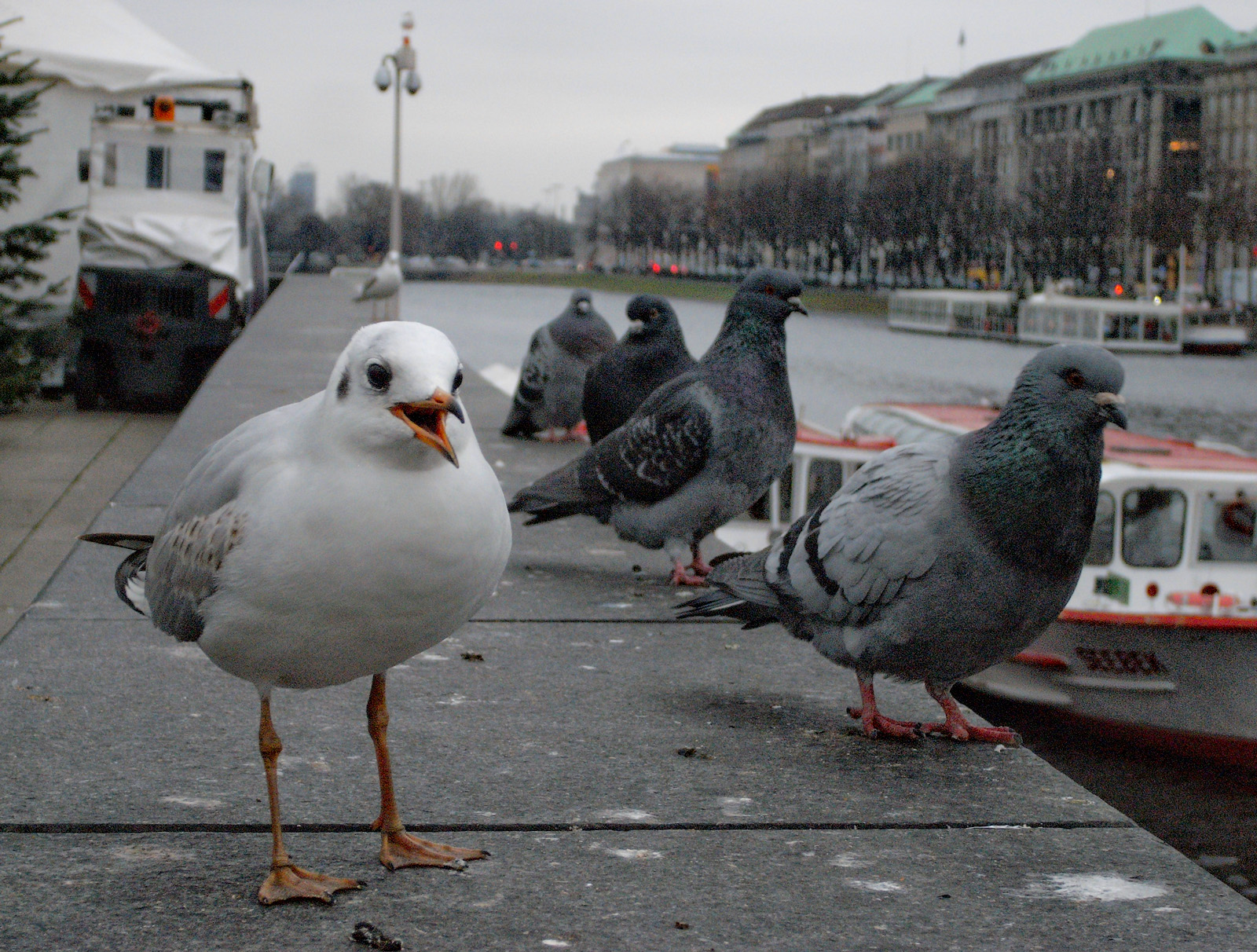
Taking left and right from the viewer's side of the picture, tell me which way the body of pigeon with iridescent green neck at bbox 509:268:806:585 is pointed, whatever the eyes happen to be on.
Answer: facing to the right of the viewer

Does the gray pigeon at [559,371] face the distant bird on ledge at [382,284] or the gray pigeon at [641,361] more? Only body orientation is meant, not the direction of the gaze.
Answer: the gray pigeon

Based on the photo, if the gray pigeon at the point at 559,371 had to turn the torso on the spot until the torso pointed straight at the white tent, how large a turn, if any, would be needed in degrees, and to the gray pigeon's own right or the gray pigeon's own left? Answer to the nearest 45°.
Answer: approximately 180°

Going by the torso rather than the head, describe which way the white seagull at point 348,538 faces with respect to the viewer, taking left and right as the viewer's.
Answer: facing the viewer and to the right of the viewer

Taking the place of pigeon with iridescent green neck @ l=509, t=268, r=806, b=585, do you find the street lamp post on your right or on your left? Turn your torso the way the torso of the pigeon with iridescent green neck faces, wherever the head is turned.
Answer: on your left
